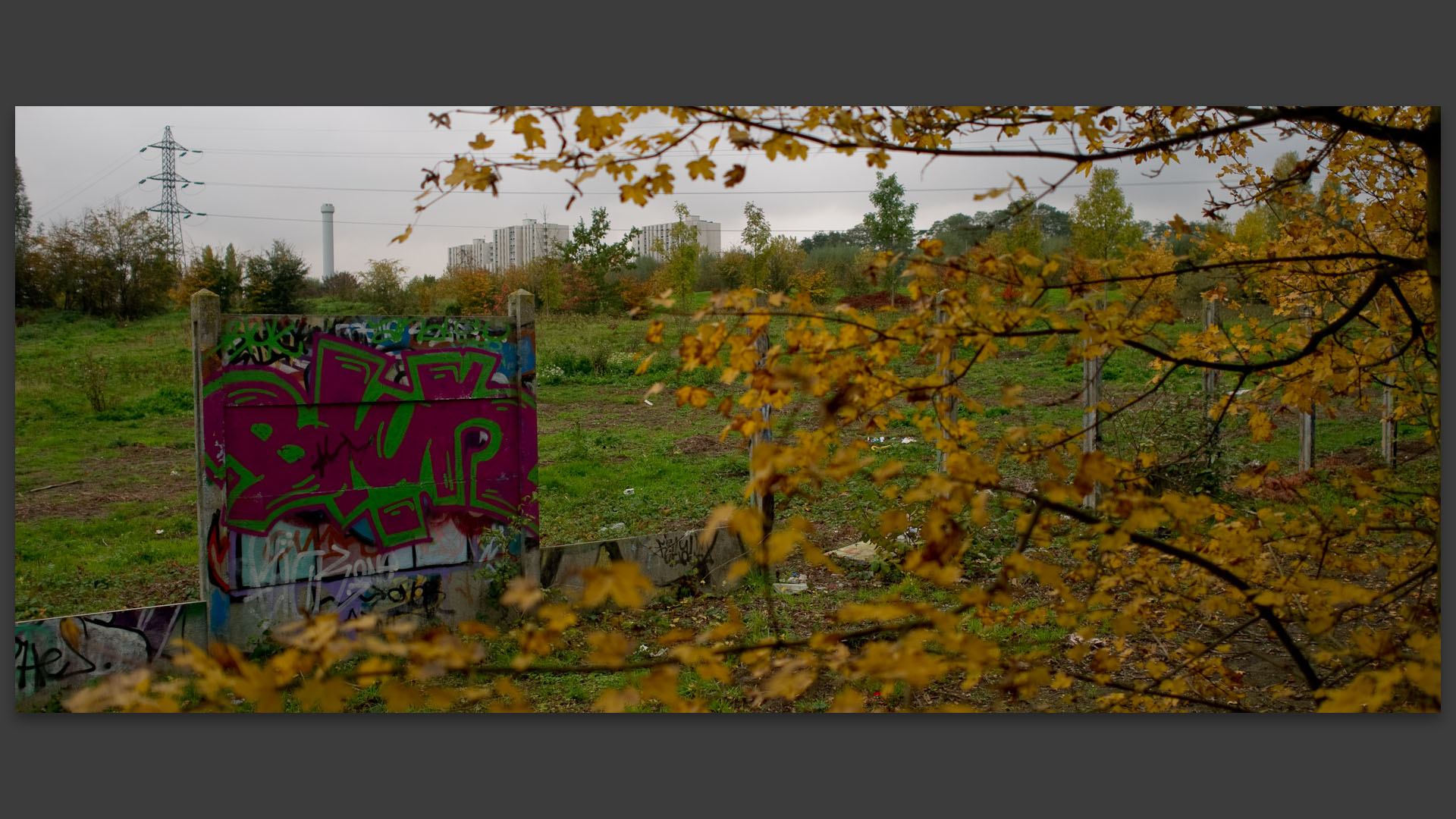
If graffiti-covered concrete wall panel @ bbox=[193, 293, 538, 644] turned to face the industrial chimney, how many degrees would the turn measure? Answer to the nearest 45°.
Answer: approximately 180°

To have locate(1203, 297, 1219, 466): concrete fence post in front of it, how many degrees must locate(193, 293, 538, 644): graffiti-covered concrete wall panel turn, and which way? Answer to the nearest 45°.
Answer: approximately 90° to its left

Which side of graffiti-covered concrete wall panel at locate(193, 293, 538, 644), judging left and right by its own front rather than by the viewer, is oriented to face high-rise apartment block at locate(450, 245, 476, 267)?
back

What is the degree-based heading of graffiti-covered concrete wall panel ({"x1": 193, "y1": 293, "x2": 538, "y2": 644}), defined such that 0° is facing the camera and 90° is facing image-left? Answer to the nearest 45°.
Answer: approximately 0°
